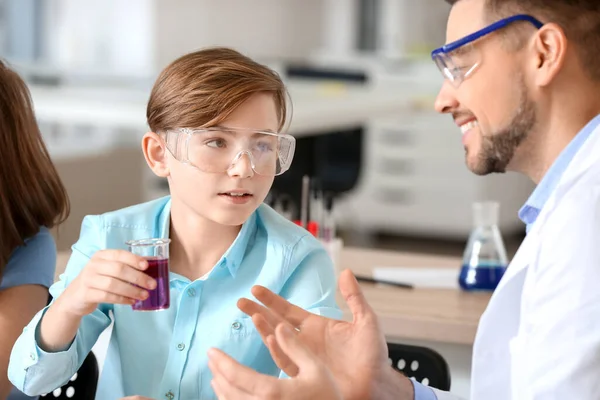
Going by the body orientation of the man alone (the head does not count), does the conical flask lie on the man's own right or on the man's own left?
on the man's own right

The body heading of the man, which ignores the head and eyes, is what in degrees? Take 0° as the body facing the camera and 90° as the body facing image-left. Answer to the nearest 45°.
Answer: approximately 90°

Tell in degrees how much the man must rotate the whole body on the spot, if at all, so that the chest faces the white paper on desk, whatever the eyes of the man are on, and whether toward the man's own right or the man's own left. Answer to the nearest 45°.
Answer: approximately 90° to the man's own right
